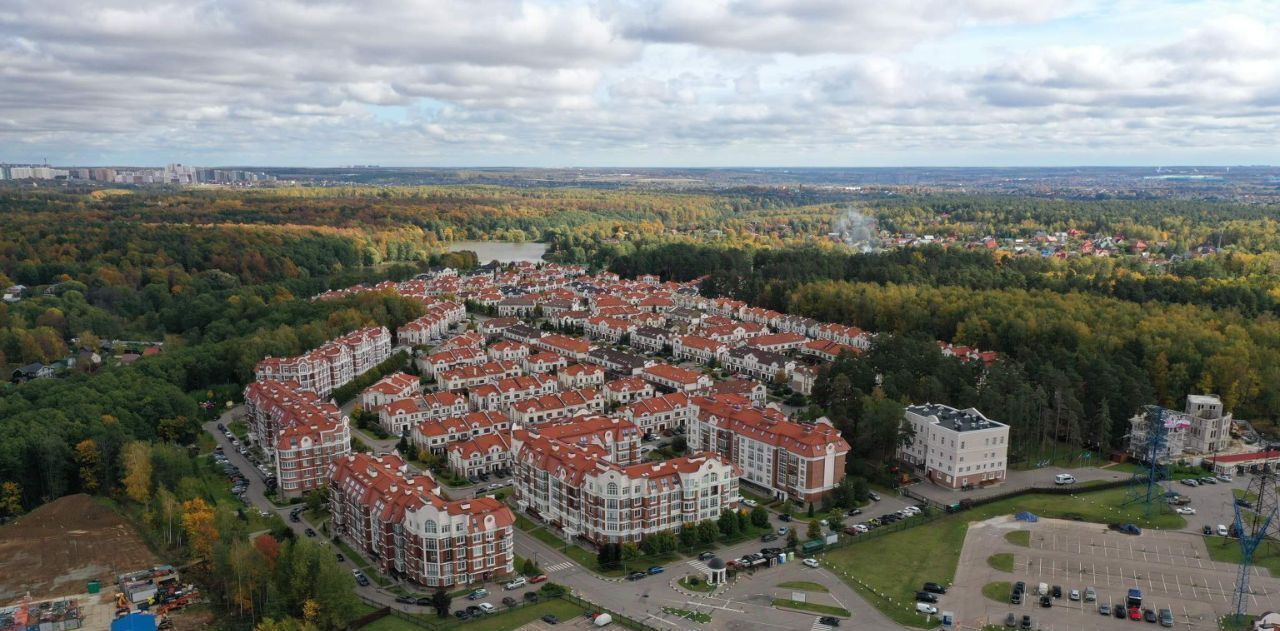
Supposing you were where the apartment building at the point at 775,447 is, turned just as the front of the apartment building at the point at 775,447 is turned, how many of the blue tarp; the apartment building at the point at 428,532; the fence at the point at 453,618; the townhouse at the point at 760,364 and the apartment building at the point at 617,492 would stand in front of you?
4

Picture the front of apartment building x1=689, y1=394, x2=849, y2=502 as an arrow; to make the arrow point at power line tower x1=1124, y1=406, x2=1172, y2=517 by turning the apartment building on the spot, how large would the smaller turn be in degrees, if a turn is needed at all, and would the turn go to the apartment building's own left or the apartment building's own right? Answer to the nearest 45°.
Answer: approximately 135° to the apartment building's own left

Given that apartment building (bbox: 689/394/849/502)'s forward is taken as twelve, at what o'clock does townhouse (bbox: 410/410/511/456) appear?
The townhouse is roughly at 2 o'clock from the apartment building.

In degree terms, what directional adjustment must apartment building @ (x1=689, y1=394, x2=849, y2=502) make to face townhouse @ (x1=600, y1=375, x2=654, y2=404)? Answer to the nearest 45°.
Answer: approximately 90° to its right

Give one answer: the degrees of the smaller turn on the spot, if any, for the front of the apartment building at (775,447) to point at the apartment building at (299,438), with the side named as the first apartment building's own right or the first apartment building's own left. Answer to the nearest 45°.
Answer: approximately 45° to the first apartment building's own right

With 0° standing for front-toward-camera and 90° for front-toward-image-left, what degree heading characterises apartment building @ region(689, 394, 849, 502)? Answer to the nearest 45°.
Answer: approximately 45°

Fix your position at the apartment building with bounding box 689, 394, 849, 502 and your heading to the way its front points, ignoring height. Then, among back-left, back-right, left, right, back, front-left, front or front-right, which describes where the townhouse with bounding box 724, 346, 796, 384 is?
back-right

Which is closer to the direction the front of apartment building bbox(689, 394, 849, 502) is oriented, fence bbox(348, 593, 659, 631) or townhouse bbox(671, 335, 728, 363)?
the fence
